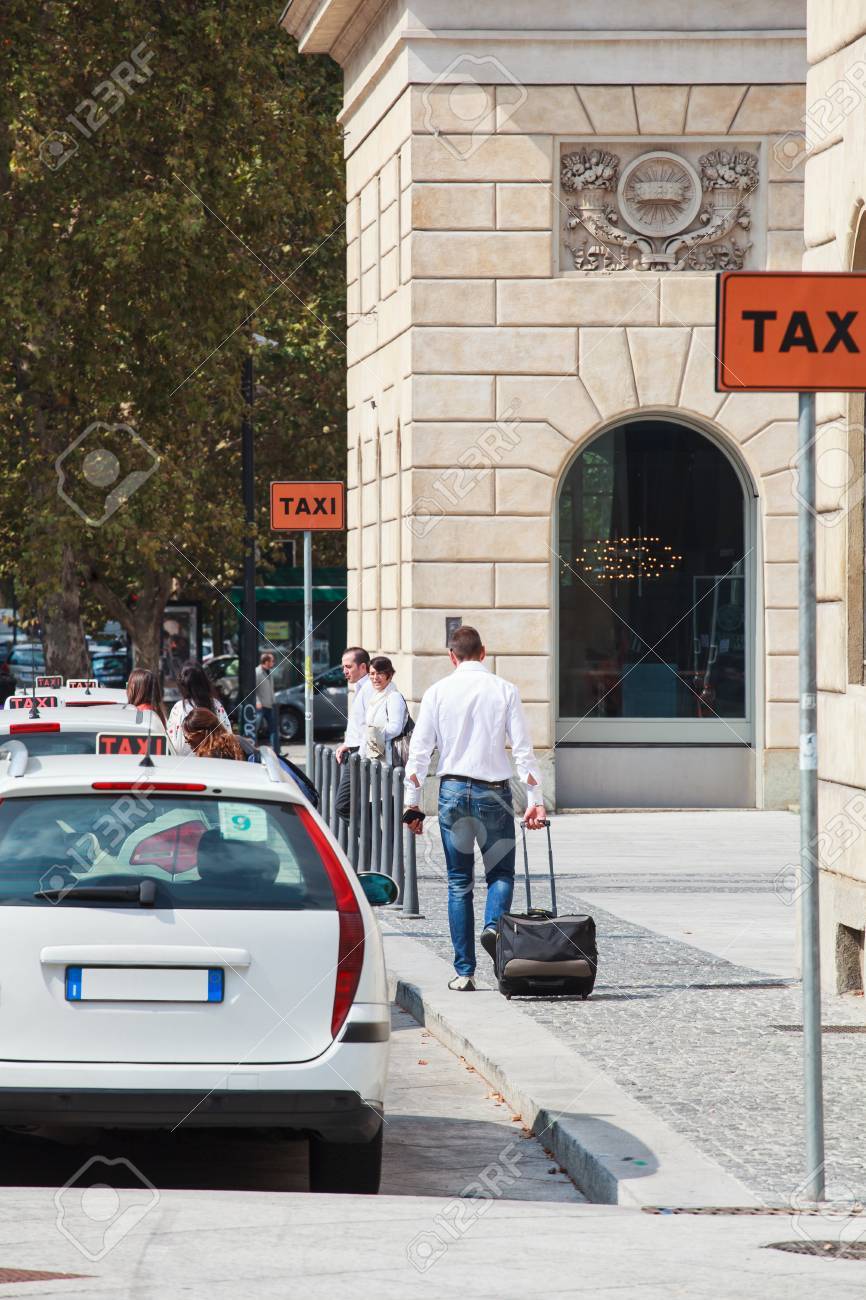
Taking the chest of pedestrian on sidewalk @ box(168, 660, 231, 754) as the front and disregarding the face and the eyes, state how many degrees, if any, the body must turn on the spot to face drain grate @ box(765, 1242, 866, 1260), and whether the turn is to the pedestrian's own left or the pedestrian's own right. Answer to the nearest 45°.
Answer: approximately 180°

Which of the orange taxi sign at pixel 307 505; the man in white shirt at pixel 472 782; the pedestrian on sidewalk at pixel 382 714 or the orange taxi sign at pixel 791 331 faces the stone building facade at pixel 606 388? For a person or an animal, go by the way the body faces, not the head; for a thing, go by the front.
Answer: the man in white shirt

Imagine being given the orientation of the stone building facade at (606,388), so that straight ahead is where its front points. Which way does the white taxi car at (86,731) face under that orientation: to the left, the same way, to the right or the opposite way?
the opposite way

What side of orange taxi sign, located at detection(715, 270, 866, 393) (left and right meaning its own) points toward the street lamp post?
back

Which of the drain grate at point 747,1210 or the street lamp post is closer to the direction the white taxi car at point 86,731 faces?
the street lamp post

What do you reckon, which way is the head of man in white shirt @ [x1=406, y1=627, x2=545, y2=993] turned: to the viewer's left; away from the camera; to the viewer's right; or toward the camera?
away from the camera

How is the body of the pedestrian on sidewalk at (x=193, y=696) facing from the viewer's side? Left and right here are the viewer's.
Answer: facing away from the viewer

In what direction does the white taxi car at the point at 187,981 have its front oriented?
away from the camera

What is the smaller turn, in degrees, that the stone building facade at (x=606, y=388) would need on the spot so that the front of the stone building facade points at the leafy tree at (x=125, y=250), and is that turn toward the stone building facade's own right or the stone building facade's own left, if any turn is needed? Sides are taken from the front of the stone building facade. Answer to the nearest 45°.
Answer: approximately 135° to the stone building facade's own right

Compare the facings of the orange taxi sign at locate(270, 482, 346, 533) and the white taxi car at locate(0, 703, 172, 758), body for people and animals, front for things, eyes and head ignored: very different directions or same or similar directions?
very different directions

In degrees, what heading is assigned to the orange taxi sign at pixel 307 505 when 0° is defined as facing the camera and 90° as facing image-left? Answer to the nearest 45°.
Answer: approximately 0°

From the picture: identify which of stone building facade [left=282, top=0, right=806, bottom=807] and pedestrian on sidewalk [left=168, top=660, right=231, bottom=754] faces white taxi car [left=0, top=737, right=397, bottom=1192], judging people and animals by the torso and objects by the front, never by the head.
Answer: the stone building facade

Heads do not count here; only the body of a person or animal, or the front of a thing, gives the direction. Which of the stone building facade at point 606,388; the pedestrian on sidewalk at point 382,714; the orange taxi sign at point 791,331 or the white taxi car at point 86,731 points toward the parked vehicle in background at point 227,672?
the white taxi car

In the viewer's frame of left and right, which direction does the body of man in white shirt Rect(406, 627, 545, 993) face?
facing away from the viewer

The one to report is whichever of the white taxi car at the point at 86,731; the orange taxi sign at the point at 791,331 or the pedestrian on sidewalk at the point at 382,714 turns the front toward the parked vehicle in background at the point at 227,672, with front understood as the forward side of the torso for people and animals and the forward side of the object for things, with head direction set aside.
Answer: the white taxi car
